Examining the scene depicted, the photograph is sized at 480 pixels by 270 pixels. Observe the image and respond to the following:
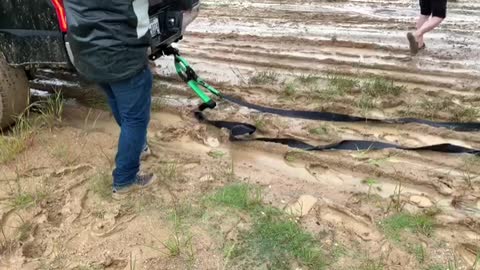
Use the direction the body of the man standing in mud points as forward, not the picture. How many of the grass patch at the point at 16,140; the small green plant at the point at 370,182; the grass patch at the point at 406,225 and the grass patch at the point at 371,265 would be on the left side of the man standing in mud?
1

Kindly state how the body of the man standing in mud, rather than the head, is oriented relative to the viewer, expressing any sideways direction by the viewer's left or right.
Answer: facing away from the viewer and to the right of the viewer

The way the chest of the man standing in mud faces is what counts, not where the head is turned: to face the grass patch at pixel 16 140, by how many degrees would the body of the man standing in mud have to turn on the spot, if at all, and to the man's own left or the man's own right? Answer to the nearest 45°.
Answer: approximately 90° to the man's own left

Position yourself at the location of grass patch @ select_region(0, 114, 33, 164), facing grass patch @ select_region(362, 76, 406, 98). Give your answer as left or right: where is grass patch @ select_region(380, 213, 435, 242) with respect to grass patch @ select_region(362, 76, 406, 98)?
right

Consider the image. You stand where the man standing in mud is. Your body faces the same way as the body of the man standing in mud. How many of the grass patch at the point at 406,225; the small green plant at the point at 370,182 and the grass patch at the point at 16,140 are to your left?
1

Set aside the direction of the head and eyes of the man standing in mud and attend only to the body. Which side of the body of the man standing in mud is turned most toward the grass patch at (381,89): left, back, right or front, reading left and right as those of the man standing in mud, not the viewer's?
front

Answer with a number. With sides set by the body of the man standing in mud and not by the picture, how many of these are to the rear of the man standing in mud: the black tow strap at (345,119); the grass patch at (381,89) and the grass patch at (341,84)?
0

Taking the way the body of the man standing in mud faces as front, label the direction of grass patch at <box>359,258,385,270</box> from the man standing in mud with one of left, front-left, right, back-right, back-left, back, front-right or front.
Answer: right

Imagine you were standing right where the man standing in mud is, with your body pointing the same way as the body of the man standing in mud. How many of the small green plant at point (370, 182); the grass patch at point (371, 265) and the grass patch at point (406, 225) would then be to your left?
0

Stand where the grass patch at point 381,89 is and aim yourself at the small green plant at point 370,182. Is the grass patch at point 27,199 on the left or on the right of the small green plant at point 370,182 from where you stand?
right
